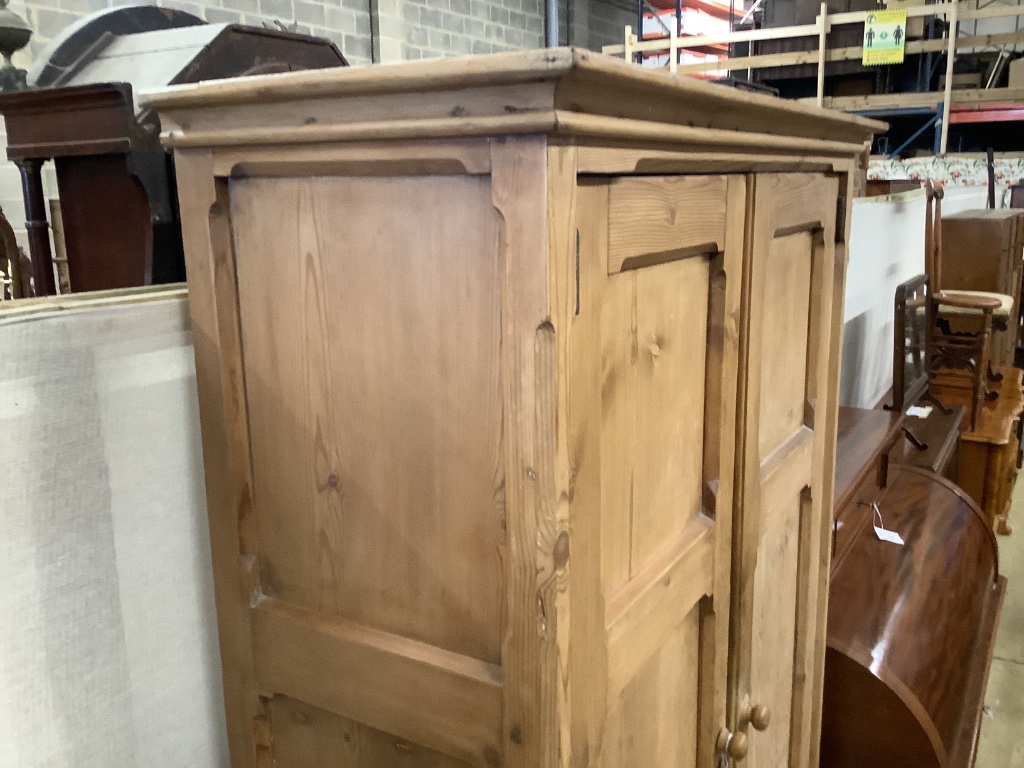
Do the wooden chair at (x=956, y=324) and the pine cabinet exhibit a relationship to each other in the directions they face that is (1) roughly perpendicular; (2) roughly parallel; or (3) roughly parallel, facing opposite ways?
roughly parallel

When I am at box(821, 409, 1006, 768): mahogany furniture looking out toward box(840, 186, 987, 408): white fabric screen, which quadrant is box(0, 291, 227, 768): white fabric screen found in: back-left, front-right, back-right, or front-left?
back-left

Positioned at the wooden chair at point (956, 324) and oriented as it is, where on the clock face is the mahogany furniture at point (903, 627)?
The mahogany furniture is roughly at 3 o'clock from the wooden chair.

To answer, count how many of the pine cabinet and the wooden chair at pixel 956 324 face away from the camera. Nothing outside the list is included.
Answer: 0

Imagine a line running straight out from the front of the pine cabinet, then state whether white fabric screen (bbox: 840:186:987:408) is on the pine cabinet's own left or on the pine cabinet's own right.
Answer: on the pine cabinet's own left

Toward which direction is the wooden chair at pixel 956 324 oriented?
to the viewer's right

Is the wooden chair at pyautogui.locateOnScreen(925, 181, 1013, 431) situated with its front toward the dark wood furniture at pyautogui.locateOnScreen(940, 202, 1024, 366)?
no

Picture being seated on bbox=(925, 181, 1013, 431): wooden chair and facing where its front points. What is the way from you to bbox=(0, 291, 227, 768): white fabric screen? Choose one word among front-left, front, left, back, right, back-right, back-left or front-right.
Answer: right

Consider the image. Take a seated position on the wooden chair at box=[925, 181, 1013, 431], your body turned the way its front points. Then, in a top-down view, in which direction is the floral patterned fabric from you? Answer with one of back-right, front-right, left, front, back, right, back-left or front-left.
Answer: left

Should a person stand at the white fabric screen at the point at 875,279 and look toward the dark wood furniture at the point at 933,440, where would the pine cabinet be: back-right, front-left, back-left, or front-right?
front-right

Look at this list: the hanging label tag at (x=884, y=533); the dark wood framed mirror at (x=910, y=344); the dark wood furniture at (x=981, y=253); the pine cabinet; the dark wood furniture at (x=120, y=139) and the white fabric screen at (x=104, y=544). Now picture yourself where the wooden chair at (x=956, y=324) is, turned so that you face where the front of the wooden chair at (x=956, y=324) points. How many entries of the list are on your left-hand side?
1
